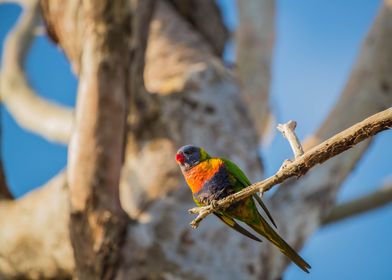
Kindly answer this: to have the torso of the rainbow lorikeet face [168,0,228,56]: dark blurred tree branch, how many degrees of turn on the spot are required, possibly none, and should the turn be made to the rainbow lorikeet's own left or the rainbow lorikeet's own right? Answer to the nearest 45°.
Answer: approximately 135° to the rainbow lorikeet's own right

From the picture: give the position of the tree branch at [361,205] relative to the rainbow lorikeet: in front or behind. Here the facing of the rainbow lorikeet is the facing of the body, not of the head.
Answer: behind

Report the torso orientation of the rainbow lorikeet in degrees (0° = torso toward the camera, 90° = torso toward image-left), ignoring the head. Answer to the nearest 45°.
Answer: approximately 45°
